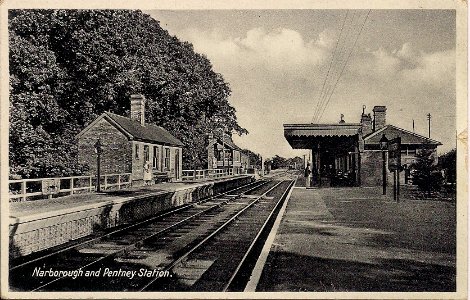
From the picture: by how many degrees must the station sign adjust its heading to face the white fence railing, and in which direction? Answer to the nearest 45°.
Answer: approximately 45° to its right

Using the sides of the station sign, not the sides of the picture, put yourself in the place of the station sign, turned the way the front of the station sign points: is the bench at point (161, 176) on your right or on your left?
on your right

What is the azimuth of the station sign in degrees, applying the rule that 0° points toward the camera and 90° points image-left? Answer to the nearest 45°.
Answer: approximately 45°

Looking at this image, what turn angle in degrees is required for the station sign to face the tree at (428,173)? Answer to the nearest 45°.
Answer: approximately 135° to its right

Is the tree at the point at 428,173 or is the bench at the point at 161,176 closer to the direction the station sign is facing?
the bench

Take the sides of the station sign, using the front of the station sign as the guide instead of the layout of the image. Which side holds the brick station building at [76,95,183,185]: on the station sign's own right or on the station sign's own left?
on the station sign's own right

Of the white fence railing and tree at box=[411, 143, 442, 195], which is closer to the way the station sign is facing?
the white fence railing

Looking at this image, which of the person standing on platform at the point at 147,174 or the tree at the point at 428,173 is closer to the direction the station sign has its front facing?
the person standing on platform

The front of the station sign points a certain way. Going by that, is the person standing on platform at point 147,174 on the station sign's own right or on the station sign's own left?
on the station sign's own right

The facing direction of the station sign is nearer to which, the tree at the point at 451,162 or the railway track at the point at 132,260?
the railway track
